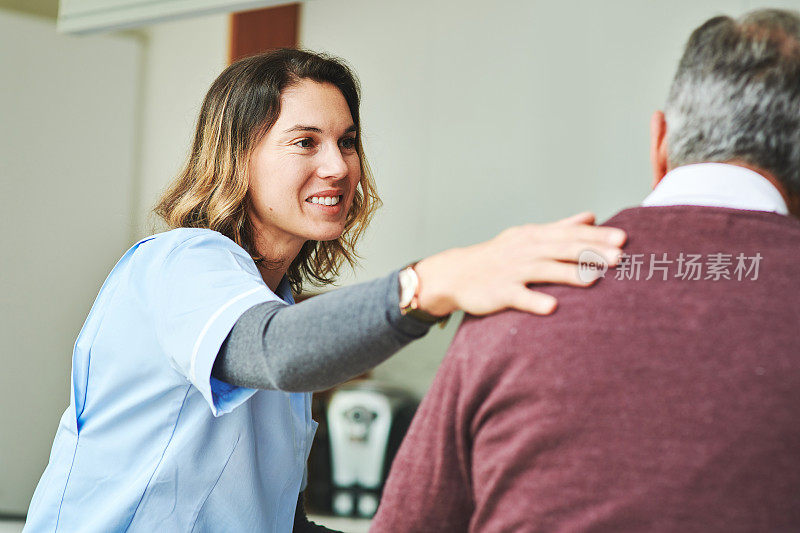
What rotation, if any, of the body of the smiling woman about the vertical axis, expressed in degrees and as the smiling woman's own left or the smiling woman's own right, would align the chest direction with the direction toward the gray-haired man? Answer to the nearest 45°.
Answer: approximately 45° to the smiling woman's own right

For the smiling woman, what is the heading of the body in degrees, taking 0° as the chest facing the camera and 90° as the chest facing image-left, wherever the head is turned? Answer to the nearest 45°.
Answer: approximately 270°

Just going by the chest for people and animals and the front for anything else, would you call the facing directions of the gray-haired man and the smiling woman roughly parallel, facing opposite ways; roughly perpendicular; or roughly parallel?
roughly perpendicular

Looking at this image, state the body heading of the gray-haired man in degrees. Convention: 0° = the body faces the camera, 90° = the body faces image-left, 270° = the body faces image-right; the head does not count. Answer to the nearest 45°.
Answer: approximately 180°

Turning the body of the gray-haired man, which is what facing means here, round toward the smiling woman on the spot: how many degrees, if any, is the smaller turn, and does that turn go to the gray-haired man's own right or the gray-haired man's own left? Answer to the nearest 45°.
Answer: approximately 45° to the gray-haired man's own left

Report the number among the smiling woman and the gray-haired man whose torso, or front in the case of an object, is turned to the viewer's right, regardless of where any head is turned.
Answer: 1

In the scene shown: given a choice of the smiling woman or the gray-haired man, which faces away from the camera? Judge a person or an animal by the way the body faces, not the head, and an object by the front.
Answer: the gray-haired man
